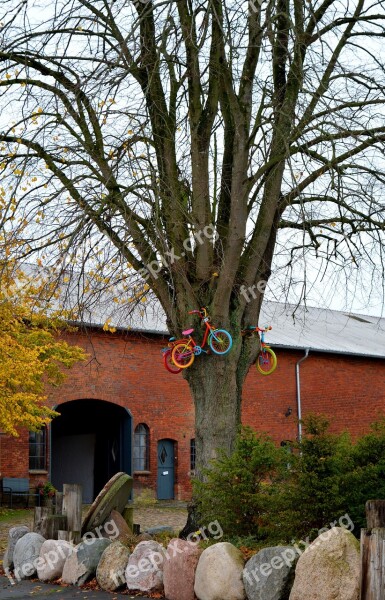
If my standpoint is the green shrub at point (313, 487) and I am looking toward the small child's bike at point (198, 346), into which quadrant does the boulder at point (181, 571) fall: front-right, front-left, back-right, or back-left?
front-left

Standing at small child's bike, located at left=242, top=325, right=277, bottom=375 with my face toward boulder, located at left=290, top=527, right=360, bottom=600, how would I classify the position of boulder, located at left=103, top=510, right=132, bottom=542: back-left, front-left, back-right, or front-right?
front-right

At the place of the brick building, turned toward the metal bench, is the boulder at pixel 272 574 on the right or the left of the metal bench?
left

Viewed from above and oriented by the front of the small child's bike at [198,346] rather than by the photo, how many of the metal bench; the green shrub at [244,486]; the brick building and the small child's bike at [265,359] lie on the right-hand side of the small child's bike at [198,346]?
1

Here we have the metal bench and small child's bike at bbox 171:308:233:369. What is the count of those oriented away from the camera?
0

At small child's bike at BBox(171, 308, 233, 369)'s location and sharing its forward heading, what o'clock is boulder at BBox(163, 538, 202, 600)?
The boulder is roughly at 3 o'clock from the small child's bike.

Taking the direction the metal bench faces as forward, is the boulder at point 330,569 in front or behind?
in front

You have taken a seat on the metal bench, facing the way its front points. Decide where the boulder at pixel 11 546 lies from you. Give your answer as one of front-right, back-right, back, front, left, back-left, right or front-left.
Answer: front-right

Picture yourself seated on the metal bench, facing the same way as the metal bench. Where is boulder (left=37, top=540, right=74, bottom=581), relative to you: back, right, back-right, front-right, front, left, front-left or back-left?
front-right

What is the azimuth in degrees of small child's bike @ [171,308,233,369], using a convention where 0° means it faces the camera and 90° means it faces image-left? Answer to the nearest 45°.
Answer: approximately 270°

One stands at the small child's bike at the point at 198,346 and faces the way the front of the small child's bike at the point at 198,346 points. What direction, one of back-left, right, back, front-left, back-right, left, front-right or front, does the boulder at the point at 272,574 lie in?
right
